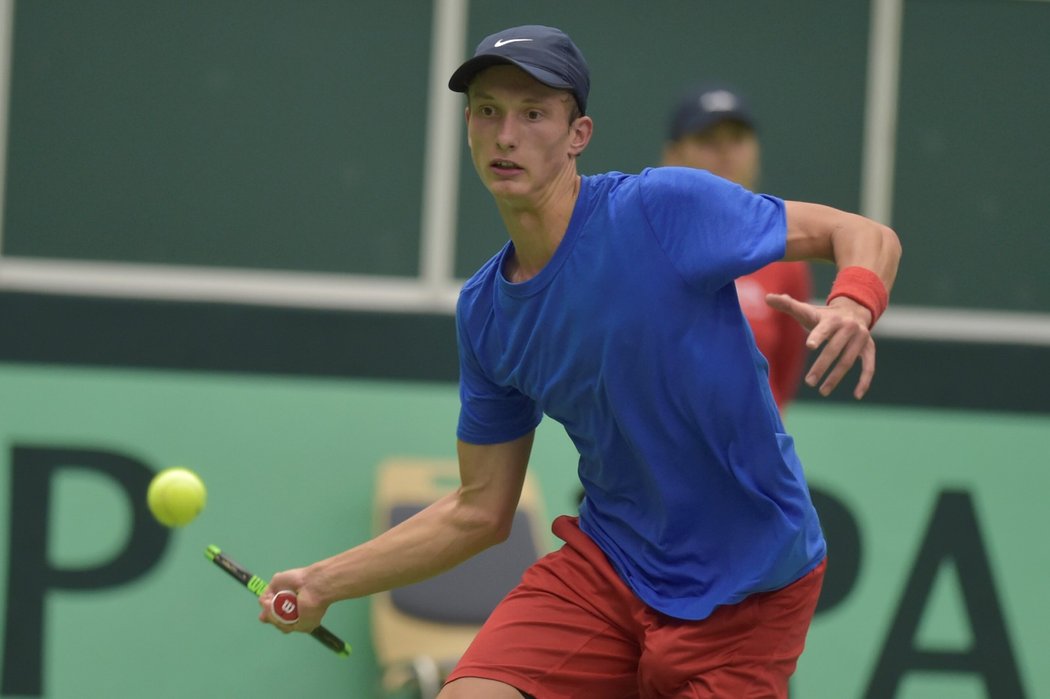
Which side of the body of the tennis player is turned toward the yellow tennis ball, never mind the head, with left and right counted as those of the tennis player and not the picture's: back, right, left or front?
right

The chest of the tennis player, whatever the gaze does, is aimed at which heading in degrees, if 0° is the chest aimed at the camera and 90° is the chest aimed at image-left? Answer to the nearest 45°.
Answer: approximately 45°
